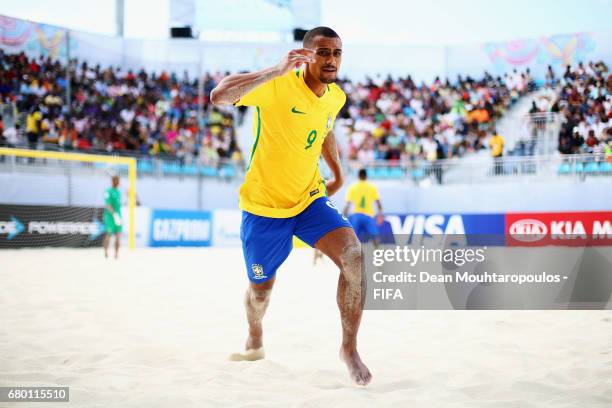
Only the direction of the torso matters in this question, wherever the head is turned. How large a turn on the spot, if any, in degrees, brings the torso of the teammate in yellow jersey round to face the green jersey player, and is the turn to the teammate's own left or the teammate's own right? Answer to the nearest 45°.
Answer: approximately 45° to the teammate's own left

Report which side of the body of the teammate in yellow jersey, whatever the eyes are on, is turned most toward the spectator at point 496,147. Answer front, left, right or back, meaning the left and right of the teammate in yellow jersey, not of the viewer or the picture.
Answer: front

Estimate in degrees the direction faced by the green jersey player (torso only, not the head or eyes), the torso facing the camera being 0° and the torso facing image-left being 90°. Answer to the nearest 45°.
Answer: approximately 315°

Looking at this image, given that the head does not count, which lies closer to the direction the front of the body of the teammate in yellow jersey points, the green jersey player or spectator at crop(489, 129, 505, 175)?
the spectator

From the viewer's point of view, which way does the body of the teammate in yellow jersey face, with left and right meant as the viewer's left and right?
facing away from the viewer

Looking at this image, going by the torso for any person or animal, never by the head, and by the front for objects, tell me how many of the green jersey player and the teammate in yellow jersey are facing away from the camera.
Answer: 1

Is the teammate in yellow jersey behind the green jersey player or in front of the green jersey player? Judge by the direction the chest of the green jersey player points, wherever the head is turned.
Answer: in front

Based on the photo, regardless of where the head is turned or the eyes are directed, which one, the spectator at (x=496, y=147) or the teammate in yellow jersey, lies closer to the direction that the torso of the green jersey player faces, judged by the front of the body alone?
the teammate in yellow jersey
